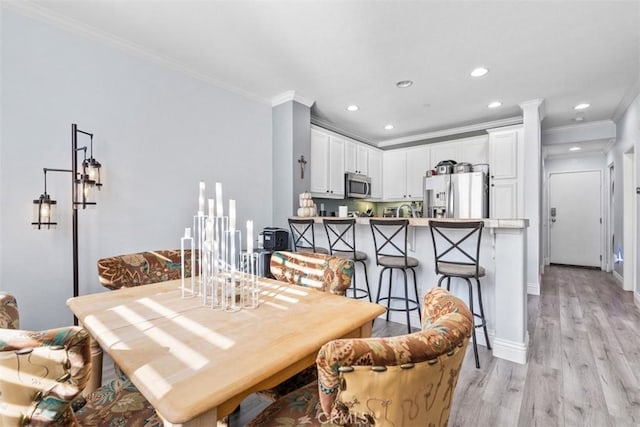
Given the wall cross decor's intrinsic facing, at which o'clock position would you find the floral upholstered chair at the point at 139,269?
The floral upholstered chair is roughly at 1 o'clock from the wall cross decor.

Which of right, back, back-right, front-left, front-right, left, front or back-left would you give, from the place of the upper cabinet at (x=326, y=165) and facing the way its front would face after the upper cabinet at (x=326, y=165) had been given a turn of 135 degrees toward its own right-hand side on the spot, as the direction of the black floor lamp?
front-left

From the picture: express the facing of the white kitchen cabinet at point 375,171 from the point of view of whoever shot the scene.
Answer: facing the viewer and to the right of the viewer

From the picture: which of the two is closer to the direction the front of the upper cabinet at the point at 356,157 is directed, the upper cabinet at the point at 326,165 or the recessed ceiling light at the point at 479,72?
the recessed ceiling light

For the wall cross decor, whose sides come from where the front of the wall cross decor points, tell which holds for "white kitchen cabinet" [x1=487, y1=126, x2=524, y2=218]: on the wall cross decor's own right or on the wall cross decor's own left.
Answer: on the wall cross decor's own left

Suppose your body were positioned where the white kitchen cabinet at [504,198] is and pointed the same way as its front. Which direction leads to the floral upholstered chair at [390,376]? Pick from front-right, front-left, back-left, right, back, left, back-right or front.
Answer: front

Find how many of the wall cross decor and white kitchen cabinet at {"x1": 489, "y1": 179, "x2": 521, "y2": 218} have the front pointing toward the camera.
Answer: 2

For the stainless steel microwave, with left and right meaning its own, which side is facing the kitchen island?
front

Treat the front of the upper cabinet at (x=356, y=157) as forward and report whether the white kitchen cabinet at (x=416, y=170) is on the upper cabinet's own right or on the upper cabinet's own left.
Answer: on the upper cabinet's own left

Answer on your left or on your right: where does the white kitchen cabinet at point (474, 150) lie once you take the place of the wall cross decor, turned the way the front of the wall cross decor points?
on your left

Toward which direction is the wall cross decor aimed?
toward the camera

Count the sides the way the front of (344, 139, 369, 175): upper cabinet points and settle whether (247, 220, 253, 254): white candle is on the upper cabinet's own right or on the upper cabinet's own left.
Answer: on the upper cabinet's own right

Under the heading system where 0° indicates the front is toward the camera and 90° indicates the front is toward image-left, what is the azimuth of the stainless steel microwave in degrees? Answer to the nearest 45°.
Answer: approximately 315°
